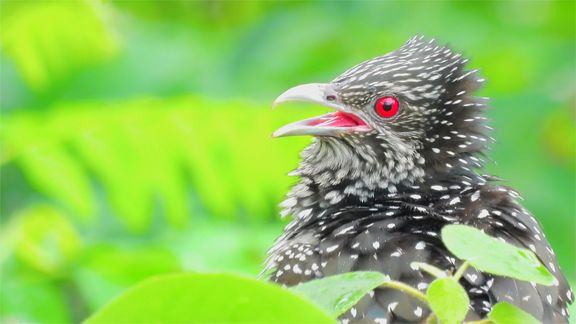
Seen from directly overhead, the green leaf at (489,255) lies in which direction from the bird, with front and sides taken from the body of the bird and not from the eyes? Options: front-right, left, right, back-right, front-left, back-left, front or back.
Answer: left

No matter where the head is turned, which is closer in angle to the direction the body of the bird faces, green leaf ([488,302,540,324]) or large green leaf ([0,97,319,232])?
the large green leaf

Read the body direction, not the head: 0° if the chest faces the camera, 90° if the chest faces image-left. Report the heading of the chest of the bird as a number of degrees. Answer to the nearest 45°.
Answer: approximately 90°

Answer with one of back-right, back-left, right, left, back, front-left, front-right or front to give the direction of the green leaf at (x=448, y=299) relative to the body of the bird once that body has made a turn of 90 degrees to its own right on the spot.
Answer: back
